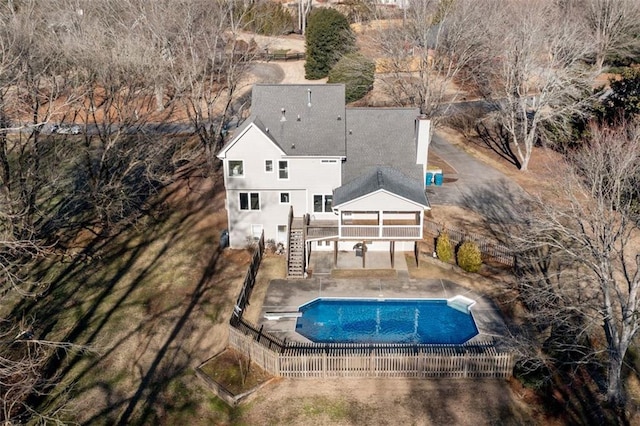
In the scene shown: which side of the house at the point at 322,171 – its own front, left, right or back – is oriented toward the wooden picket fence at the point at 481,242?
right

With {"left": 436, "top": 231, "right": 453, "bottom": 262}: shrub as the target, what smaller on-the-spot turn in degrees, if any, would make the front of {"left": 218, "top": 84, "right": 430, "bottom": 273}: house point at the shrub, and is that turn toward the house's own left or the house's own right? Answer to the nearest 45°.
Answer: approximately 90° to the house's own right

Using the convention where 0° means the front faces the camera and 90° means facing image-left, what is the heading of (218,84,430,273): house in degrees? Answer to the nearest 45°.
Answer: approximately 180°

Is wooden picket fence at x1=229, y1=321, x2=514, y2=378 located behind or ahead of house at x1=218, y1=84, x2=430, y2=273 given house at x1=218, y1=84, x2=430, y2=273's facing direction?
behind

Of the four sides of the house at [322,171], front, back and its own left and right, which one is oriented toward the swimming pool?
back

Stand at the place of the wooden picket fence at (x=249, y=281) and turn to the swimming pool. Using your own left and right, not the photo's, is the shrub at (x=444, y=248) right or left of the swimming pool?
left

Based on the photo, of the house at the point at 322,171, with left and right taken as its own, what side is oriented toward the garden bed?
back

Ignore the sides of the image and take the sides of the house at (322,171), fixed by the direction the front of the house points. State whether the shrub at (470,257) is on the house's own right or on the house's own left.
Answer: on the house's own right

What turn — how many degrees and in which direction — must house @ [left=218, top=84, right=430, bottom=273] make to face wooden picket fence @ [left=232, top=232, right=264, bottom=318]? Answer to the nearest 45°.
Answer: approximately 135° to its left

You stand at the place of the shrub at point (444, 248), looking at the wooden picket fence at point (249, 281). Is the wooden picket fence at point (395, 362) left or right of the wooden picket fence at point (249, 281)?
left
